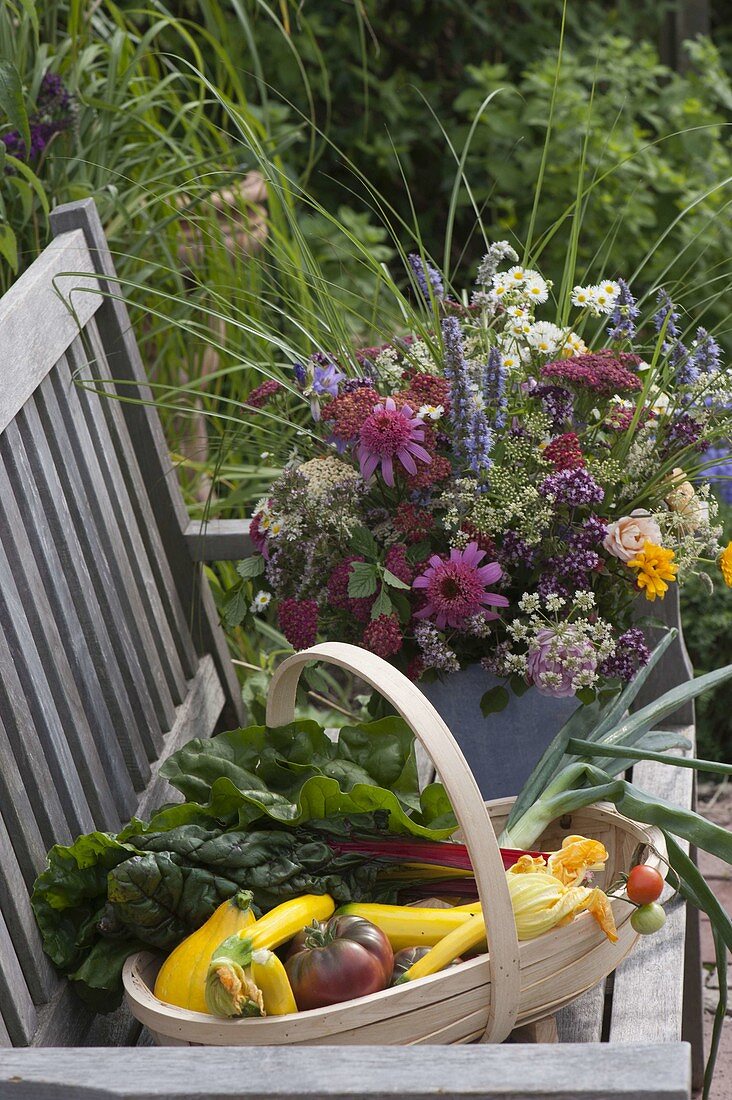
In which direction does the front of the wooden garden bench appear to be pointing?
to the viewer's right
